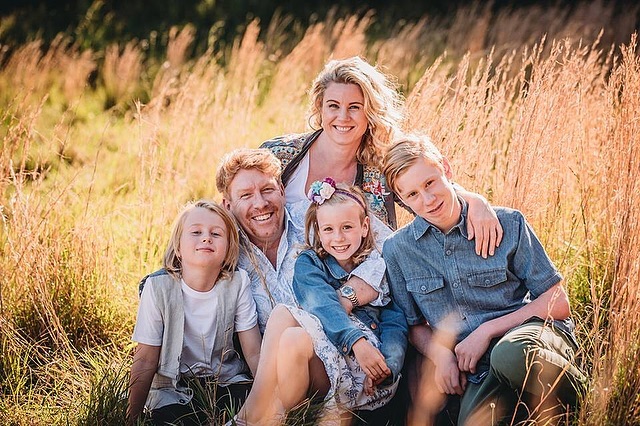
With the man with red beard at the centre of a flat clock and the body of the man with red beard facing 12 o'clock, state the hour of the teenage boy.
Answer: The teenage boy is roughly at 10 o'clock from the man with red beard.

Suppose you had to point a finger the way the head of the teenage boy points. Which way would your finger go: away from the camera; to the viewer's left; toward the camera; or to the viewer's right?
toward the camera

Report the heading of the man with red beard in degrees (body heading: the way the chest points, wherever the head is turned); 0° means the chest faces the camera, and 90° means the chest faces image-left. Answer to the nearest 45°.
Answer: approximately 0°

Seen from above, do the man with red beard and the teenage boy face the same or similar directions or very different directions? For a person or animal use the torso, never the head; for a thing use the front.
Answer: same or similar directions

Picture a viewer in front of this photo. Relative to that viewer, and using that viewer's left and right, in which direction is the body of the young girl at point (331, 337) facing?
facing the viewer and to the left of the viewer

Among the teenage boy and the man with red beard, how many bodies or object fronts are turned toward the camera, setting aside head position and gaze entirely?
2

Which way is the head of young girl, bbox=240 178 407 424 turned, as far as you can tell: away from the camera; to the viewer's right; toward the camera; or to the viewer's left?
toward the camera

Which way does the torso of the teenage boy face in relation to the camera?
toward the camera

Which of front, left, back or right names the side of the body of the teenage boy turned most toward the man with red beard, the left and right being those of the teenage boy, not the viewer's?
right
